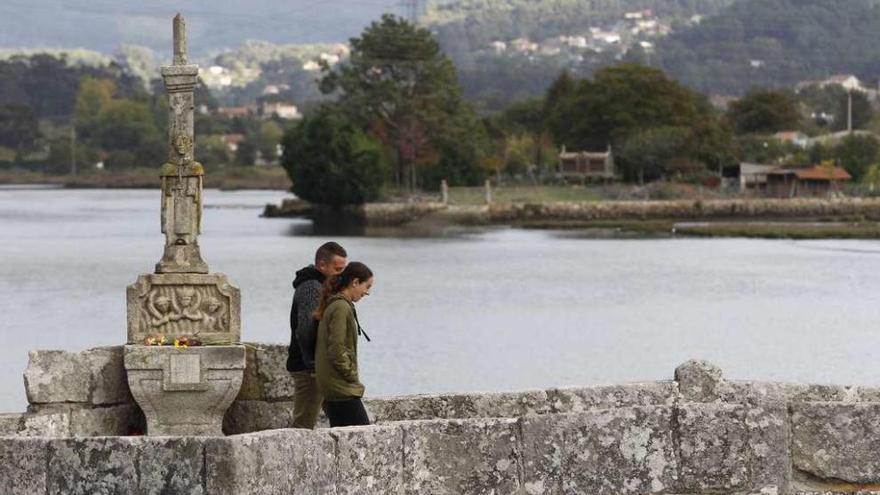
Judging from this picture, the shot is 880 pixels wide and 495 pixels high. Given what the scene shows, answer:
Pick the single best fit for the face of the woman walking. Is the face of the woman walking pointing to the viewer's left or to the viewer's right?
to the viewer's right

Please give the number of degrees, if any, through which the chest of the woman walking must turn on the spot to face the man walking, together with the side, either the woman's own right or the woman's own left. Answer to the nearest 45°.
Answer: approximately 90° to the woman's own left

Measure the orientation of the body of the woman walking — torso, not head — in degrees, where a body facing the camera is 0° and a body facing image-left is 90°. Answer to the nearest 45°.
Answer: approximately 270°

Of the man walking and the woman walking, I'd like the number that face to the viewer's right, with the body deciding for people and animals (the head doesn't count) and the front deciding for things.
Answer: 2

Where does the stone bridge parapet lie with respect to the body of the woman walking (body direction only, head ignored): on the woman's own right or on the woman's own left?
on the woman's own right

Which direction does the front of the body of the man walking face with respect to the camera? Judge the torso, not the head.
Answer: to the viewer's right

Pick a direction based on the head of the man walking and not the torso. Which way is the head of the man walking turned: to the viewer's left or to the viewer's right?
to the viewer's right

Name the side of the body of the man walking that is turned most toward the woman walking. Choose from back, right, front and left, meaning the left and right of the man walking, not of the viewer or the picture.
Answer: right
